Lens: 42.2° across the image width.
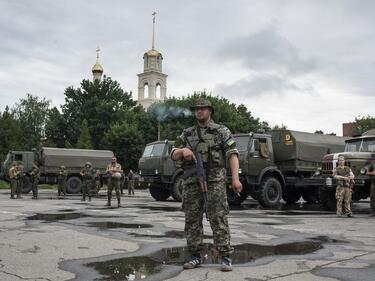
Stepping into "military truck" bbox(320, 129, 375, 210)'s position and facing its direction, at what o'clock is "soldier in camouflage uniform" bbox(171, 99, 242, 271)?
The soldier in camouflage uniform is roughly at 11 o'clock from the military truck.

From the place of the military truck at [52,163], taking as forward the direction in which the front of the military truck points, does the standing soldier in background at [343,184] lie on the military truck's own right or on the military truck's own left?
on the military truck's own left

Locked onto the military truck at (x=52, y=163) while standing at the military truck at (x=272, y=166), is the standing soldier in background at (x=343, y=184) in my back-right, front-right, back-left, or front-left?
back-left

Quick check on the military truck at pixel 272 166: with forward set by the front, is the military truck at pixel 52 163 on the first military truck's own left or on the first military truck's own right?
on the first military truck's own right

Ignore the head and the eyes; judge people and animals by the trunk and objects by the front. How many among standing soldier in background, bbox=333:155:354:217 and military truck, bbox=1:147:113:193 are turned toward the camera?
1

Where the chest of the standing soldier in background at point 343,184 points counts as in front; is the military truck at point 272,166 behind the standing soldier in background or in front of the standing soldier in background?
behind

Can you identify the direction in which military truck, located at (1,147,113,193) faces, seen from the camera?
facing to the left of the viewer

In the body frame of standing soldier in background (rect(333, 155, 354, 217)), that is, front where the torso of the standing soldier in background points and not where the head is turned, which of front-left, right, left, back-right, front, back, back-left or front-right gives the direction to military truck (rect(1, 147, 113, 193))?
back-right

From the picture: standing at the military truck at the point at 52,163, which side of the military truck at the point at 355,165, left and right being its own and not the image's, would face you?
right
